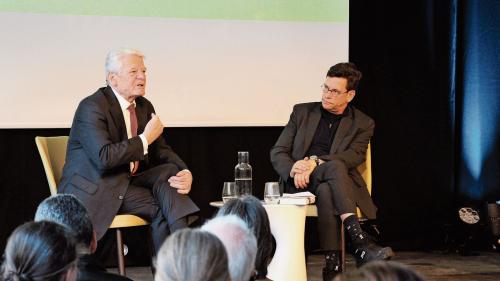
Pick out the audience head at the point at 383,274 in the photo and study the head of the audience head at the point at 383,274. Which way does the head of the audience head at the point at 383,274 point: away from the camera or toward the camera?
away from the camera

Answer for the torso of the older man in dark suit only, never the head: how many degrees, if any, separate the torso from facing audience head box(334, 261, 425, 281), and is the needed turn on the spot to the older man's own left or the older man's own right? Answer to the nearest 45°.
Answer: approximately 45° to the older man's own right

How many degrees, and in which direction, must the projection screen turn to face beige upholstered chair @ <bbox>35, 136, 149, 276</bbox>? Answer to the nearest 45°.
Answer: approximately 45° to its right

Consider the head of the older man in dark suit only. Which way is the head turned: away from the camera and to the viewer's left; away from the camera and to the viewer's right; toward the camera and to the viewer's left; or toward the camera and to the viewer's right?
toward the camera and to the viewer's right

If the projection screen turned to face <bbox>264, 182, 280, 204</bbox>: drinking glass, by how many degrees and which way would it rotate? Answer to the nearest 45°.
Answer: approximately 45° to its left

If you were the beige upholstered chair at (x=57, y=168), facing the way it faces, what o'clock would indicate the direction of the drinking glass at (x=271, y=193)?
The drinking glass is roughly at 11 o'clock from the beige upholstered chair.

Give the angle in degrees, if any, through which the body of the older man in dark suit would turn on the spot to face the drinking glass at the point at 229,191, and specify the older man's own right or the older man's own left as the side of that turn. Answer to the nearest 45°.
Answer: approximately 45° to the older man's own left

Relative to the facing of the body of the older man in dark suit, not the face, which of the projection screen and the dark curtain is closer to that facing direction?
the dark curtain

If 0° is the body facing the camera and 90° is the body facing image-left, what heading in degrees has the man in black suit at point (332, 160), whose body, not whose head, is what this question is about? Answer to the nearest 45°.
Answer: approximately 45°
